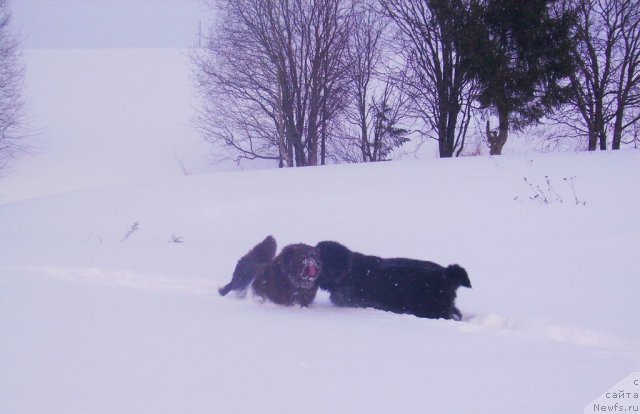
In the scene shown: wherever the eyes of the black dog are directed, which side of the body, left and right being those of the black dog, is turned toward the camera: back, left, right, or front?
left

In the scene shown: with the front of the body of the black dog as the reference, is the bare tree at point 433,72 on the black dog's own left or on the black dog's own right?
on the black dog's own right

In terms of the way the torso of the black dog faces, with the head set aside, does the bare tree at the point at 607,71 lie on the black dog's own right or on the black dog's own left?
on the black dog's own right

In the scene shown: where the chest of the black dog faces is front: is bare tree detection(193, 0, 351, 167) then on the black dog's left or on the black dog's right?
on the black dog's right

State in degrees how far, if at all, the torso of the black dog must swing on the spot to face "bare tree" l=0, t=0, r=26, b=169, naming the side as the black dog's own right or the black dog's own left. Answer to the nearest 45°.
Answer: approximately 45° to the black dog's own right

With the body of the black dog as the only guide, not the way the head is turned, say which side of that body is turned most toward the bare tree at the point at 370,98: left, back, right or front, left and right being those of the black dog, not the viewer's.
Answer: right
